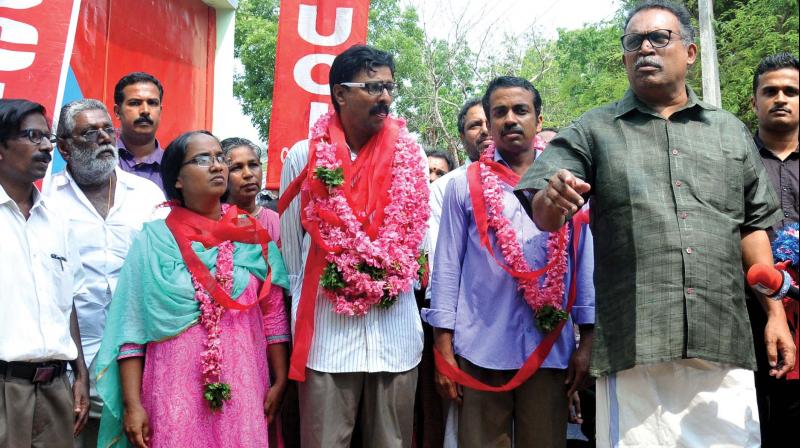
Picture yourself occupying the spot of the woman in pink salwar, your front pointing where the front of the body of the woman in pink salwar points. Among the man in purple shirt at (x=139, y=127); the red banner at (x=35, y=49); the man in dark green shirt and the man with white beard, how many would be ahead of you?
1

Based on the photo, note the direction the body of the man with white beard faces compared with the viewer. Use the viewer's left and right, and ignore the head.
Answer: facing the viewer and to the right of the viewer

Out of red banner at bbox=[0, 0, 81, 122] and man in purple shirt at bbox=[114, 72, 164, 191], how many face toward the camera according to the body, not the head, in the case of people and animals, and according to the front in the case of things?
2

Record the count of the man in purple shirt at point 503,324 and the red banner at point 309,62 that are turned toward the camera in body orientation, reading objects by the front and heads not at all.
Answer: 2

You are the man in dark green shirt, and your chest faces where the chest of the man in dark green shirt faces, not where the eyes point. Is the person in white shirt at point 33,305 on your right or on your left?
on your right

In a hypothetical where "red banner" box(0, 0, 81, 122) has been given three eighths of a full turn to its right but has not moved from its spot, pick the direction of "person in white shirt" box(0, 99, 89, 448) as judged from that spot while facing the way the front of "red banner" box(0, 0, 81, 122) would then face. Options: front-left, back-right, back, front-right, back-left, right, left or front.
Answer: back-left

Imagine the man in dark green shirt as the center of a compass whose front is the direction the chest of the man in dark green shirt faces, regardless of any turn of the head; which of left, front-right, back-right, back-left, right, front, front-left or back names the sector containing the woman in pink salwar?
right

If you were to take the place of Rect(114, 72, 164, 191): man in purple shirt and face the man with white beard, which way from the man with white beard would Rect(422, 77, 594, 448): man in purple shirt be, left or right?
left
